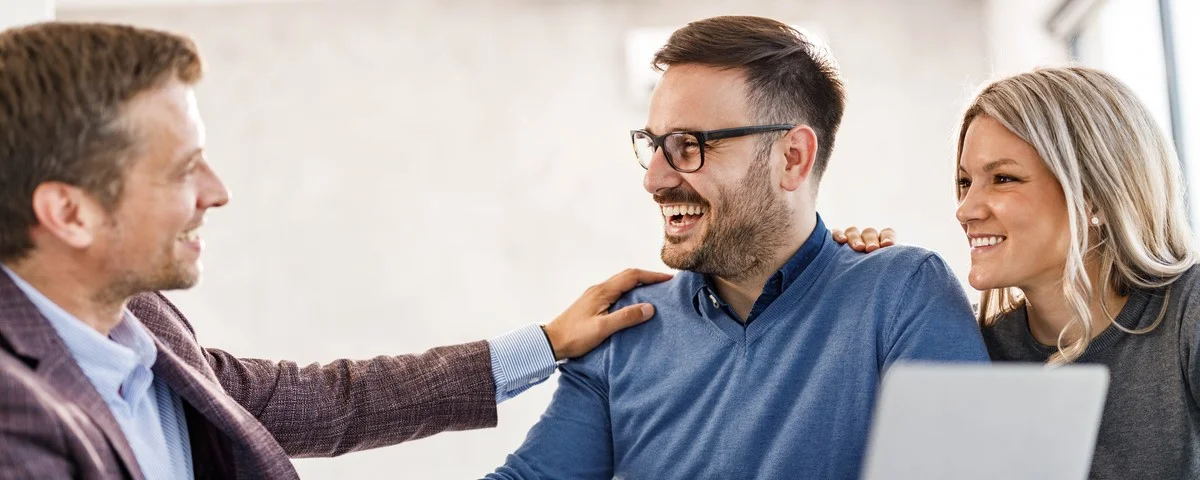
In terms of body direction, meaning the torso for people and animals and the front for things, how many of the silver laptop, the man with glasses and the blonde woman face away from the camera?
1

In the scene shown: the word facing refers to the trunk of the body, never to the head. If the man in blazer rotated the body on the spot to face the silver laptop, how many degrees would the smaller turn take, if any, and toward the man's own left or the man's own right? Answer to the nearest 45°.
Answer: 0° — they already face it

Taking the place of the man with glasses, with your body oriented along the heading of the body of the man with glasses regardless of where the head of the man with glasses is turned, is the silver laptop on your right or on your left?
on your left

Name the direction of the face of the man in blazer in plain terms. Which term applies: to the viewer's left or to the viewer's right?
to the viewer's right

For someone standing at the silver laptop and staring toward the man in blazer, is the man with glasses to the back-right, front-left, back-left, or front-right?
front-right

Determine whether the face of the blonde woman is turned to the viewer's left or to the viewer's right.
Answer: to the viewer's left

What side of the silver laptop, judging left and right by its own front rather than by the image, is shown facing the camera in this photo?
back

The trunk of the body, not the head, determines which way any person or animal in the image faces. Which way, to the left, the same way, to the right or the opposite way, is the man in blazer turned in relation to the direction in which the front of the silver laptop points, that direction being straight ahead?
to the right

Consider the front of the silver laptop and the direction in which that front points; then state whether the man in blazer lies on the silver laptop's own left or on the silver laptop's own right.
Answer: on the silver laptop's own left

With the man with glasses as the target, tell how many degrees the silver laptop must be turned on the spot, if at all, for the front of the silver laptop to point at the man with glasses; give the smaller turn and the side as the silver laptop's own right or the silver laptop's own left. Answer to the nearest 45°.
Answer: approximately 45° to the silver laptop's own left

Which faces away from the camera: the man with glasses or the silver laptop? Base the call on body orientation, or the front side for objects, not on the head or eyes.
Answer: the silver laptop

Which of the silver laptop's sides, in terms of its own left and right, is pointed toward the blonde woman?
front

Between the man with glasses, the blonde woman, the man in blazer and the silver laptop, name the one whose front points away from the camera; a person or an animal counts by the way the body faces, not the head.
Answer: the silver laptop
